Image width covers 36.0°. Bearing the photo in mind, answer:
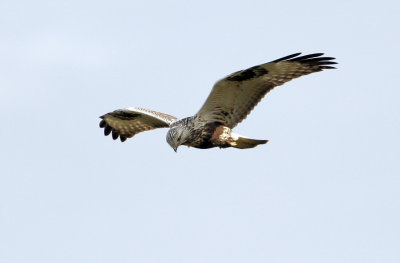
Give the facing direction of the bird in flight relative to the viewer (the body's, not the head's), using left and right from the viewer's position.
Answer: facing the viewer and to the left of the viewer
